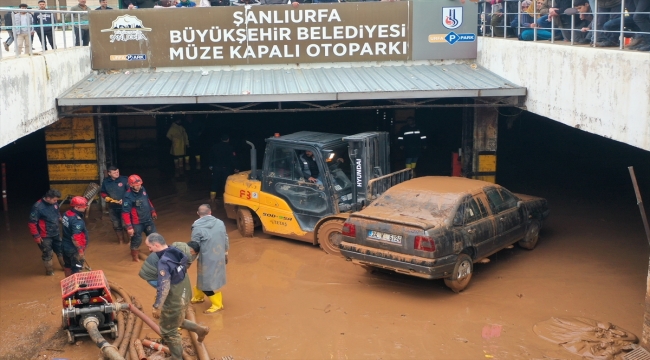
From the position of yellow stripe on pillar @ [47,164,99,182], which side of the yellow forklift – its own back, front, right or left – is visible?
back

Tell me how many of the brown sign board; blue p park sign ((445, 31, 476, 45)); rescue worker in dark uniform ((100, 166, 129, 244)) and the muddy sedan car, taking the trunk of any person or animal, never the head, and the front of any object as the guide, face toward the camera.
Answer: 3

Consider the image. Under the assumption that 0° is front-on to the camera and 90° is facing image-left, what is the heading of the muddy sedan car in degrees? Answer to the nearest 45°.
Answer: approximately 225°

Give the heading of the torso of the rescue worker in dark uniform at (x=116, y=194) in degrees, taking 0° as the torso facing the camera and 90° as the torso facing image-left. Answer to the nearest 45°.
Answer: approximately 0°

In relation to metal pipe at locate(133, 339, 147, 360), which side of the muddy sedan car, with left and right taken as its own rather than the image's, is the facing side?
back

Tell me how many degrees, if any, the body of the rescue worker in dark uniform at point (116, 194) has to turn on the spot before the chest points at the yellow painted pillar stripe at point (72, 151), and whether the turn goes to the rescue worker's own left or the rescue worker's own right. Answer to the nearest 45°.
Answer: approximately 180°

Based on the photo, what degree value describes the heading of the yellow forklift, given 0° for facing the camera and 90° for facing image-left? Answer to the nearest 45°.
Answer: approximately 315°
